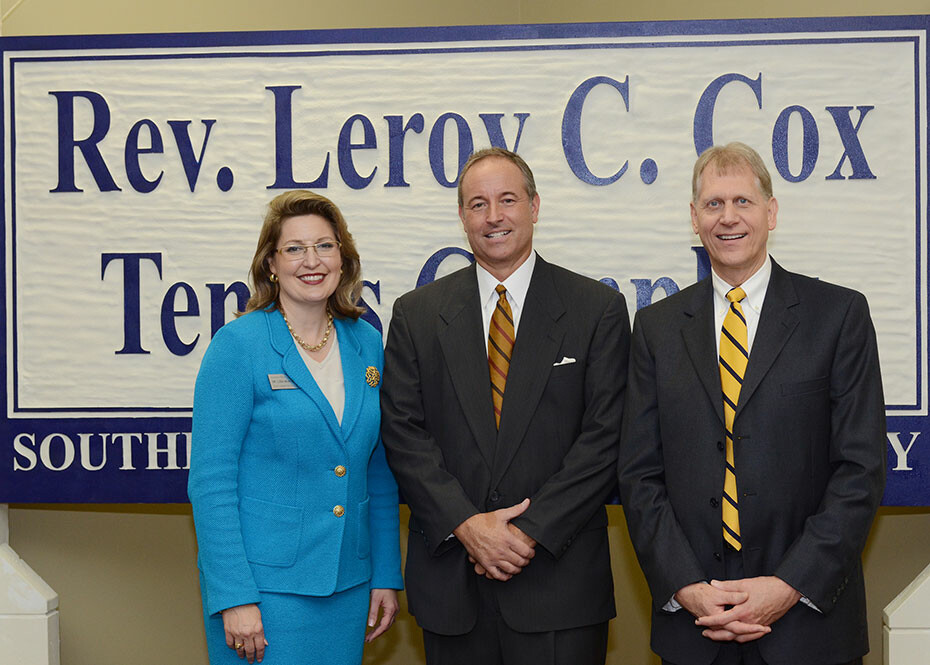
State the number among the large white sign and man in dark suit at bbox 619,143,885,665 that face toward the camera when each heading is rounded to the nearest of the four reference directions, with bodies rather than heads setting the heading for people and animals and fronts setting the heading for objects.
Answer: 2

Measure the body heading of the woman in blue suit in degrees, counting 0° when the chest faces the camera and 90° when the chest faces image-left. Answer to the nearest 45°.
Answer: approximately 315°

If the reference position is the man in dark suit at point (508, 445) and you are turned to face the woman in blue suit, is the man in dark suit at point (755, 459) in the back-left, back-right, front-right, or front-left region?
back-left

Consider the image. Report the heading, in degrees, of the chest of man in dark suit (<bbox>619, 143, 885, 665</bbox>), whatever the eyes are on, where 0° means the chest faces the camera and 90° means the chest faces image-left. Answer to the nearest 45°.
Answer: approximately 0°

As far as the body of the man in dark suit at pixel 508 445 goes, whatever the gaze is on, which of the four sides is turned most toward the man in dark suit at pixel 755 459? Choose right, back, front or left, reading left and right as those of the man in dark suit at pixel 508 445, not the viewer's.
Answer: left

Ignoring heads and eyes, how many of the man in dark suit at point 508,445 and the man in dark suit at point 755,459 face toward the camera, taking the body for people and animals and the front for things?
2

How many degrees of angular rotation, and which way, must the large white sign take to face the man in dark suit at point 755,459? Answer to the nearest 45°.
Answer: approximately 45° to its left
